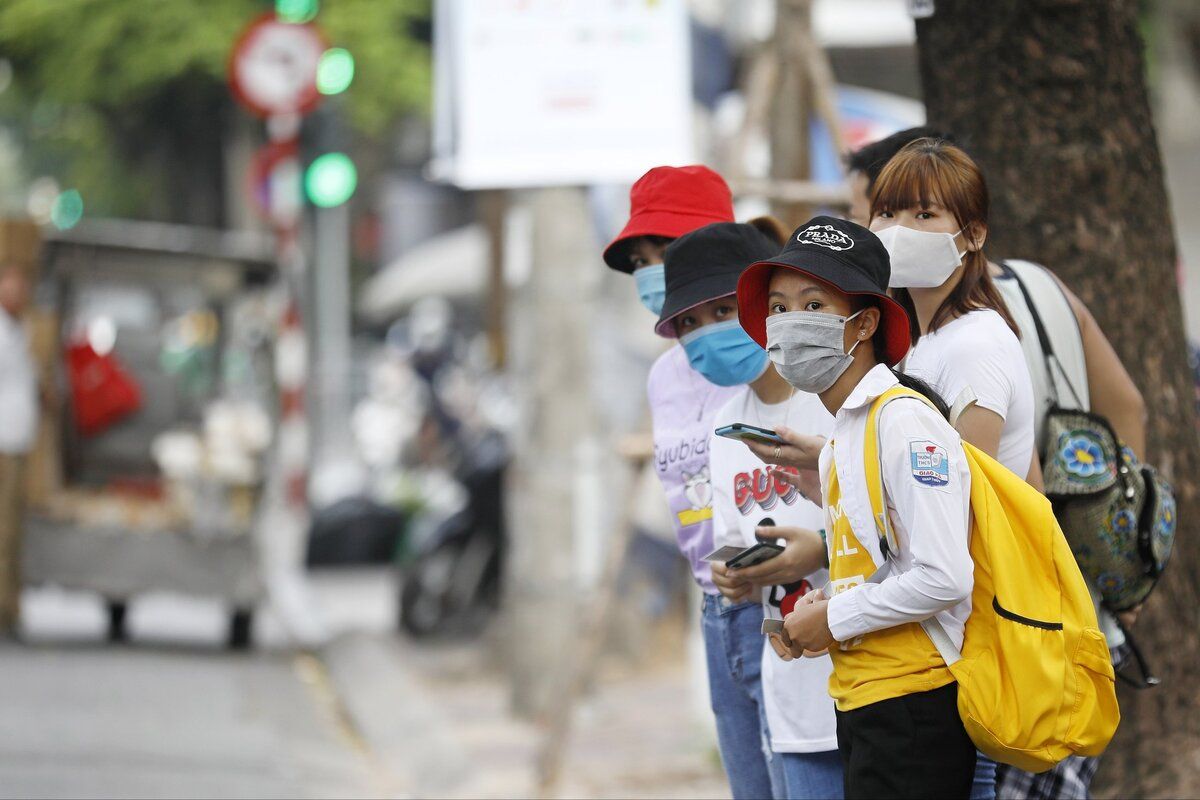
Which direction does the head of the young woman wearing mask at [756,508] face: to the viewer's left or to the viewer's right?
to the viewer's left

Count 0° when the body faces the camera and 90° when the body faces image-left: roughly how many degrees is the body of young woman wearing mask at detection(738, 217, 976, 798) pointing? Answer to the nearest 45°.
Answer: approximately 45°

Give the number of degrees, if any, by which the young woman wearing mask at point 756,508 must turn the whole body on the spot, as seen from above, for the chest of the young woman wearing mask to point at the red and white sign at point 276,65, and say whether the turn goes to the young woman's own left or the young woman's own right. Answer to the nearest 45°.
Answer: approximately 135° to the young woman's own right

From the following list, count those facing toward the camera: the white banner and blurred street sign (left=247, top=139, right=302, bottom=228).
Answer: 2

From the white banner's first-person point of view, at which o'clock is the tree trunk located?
The tree trunk is roughly at 11 o'clock from the white banner.

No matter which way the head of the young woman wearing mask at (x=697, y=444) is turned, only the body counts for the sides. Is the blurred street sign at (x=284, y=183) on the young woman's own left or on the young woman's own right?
on the young woman's own right

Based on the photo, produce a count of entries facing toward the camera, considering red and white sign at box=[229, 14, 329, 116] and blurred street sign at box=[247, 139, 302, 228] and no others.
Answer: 2

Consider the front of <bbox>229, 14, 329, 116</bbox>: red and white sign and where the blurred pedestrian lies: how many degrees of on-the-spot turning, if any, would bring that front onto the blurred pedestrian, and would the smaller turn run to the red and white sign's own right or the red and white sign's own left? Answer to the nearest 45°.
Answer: approximately 45° to the red and white sign's own right
